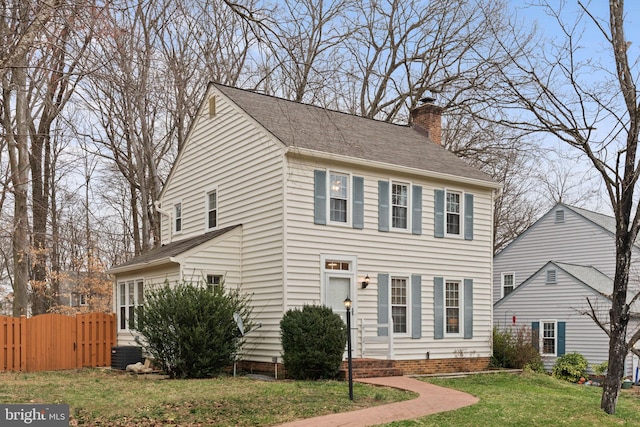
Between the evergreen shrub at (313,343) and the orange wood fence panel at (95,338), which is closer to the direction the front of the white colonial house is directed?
the evergreen shrub

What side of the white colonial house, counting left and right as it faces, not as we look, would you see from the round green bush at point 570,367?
left

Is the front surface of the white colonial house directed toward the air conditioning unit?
no

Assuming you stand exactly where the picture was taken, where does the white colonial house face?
facing the viewer and to the right of the viewer

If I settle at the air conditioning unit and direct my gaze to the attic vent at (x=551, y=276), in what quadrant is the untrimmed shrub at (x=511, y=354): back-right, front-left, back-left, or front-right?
front-right

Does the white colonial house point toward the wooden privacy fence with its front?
no

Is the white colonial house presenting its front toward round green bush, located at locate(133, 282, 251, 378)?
no

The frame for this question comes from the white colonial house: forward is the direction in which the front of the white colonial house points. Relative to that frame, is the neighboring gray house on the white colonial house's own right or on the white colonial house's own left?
on the white colonial house's own left
